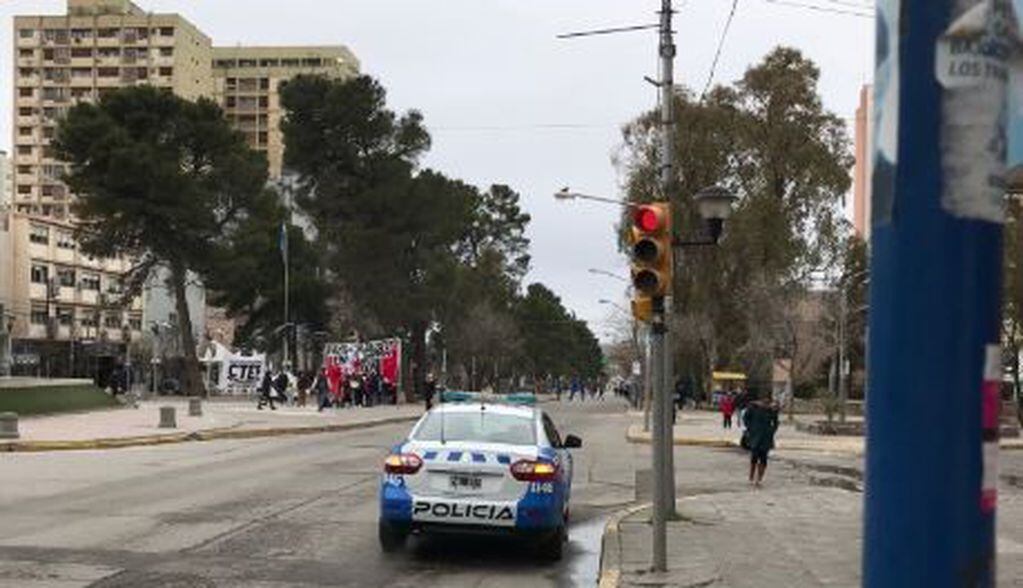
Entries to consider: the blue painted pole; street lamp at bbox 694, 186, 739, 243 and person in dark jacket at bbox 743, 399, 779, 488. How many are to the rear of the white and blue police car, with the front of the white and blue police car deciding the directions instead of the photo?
1

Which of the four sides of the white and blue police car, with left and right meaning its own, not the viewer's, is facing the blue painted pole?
back

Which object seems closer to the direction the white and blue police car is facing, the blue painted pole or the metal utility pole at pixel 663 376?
the metal utility pole

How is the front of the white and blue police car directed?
away from the camera

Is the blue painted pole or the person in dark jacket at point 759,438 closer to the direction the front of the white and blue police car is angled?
the person in dark jacket
